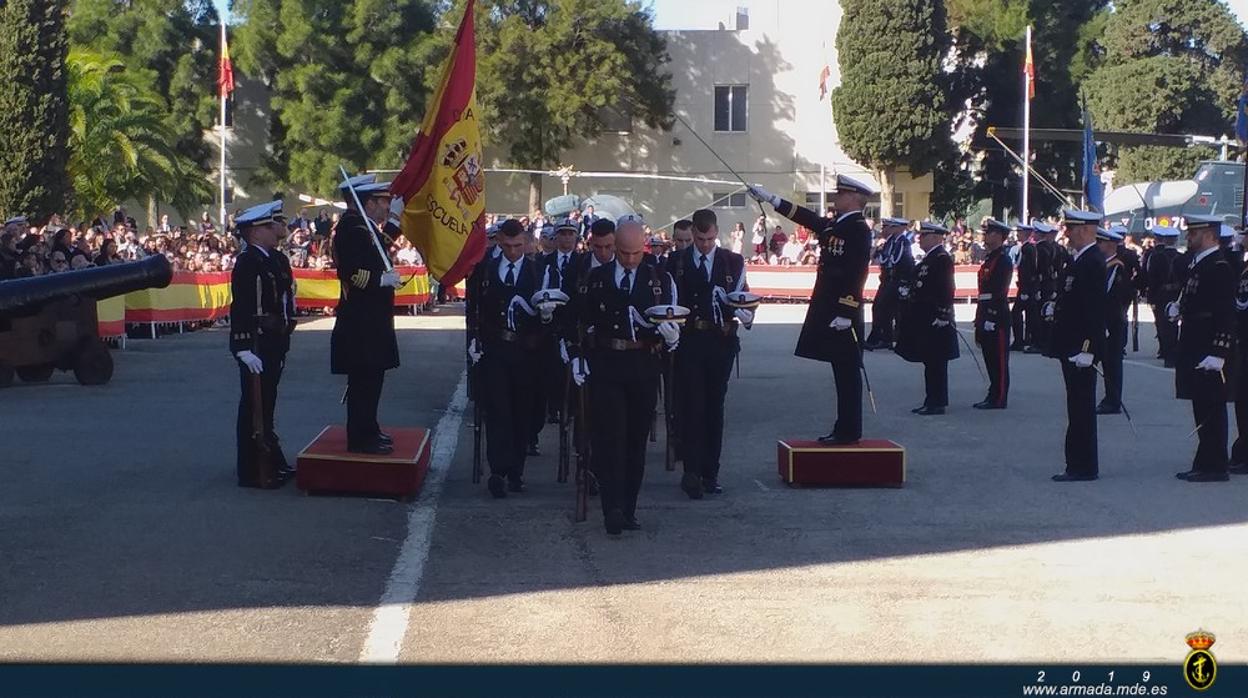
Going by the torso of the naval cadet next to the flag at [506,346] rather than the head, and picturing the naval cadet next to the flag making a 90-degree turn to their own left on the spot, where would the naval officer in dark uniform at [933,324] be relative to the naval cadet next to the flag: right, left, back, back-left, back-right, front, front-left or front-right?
front-left

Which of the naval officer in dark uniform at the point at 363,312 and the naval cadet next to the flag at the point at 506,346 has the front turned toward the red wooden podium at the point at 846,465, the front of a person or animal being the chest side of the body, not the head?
the naval officer in dark uniform

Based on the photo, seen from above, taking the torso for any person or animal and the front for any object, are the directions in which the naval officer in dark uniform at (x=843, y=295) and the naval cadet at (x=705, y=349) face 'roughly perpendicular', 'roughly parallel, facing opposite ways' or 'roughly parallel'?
roughly perpendicular

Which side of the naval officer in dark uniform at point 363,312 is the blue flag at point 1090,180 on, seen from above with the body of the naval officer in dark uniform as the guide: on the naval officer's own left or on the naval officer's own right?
on the naval officer's own left

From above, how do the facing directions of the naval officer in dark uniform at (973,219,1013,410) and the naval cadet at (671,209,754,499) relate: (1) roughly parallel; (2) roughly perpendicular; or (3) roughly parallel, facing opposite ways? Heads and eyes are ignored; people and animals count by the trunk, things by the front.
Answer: roughly perpendicular

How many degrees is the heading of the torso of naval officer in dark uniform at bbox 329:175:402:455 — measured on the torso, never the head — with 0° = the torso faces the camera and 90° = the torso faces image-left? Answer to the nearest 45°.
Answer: approximately 270°

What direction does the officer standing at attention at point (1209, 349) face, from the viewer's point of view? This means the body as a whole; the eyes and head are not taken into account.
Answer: to the viewer's left

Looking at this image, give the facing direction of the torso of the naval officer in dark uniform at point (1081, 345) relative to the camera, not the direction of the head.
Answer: to the viewer's left

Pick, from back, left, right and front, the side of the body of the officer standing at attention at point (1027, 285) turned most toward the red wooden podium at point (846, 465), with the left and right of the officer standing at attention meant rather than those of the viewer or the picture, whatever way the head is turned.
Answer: left

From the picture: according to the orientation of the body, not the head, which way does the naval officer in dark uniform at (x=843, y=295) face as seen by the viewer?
to the viewer's left

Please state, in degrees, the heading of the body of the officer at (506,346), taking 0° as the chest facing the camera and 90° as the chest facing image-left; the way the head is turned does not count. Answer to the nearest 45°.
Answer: approximately 0°

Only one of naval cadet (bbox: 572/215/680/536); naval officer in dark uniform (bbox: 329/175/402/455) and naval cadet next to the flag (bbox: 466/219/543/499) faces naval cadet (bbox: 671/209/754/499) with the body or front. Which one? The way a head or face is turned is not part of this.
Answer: the naval officer in dark uniform

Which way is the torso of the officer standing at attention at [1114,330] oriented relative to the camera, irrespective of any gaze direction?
to the viewer's left

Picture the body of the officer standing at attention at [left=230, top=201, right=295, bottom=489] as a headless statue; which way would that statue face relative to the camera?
to the viewer's right

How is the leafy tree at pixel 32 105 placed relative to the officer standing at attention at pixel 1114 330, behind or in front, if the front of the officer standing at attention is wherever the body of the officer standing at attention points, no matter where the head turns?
in front
